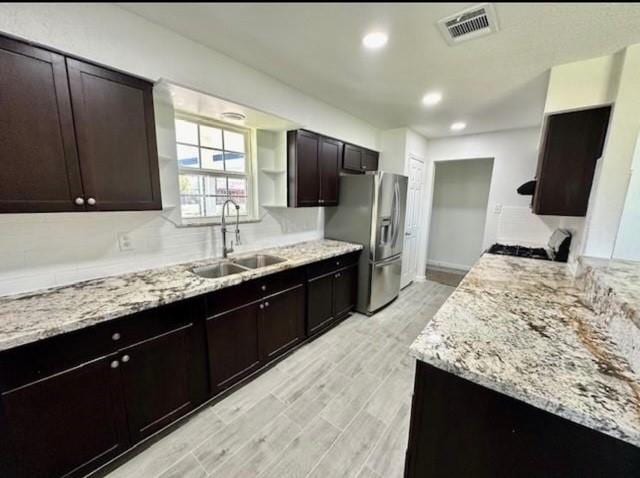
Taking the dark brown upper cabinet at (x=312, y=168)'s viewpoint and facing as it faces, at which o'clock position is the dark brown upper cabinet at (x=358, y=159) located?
the dark brown upper cabinet at (x=358, y=159) is roughly at 9 o'clock from the dark brown upper cabinet at (x=312, y=168).

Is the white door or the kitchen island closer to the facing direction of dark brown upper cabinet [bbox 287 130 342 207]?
the kitchen island

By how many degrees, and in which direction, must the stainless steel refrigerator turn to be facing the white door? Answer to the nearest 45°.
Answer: approximately 90° to its left

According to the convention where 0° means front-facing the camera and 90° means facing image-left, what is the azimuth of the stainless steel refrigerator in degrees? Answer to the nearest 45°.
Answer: approximately 315°

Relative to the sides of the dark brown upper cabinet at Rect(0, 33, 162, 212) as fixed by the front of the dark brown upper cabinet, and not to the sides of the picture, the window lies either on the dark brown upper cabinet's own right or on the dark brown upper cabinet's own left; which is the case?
on the dark brown upper cabinet's own left

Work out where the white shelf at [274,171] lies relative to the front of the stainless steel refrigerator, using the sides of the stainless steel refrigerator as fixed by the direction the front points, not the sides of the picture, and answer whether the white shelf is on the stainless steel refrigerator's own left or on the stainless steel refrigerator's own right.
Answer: on the stainless steel refrigerator's own right

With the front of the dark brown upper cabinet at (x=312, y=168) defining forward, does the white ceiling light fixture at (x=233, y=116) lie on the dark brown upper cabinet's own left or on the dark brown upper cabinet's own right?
on the dark brown upper cabinet's own right

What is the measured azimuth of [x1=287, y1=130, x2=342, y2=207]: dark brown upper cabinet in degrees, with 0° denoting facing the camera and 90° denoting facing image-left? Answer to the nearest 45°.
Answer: approximately 315°
